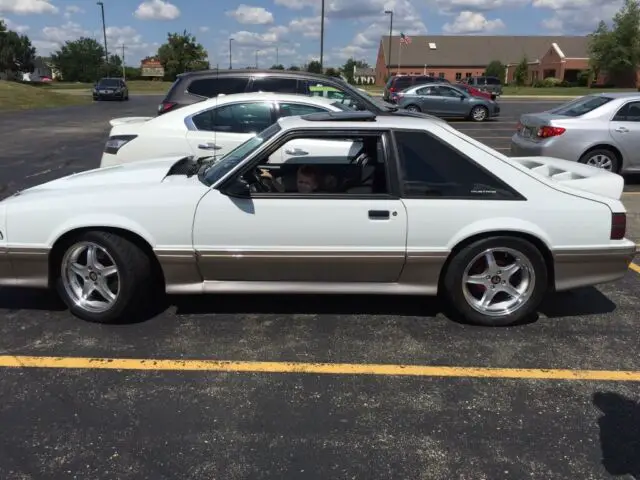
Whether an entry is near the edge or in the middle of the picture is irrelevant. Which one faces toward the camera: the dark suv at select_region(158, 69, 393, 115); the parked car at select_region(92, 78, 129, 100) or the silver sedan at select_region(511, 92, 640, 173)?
the parked car

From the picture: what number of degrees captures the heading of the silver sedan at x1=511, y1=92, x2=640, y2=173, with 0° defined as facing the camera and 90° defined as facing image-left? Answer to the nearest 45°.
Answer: approximately 225°

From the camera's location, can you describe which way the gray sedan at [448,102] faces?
facing to the right of the viewer

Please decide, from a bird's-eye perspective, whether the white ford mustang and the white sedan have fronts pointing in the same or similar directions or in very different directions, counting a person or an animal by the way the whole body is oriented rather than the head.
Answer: very different directions

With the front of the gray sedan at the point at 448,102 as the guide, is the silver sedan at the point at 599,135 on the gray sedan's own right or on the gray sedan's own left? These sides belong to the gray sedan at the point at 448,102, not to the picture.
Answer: on the gray sedan's own right

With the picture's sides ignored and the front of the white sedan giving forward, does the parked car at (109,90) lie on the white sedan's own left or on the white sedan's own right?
on the white sedan's own left

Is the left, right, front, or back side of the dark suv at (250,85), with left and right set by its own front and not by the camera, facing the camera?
right

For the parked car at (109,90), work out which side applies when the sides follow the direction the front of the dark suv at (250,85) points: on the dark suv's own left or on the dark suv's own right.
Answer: on the dark suv's own left

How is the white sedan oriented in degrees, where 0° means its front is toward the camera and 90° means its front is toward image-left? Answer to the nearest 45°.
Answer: approximately 270°

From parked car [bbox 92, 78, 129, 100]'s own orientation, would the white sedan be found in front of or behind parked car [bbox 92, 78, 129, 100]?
in front

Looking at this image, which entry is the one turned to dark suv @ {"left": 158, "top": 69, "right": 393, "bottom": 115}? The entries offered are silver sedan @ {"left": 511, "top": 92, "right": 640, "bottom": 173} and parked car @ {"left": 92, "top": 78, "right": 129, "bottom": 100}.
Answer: the parked car

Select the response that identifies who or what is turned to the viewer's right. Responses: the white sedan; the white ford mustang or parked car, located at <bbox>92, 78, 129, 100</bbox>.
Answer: the white sedan

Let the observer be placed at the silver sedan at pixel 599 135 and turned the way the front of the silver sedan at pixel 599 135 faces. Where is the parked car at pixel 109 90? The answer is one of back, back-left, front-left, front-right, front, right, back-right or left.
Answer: left

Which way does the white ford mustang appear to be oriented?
to the viewer's left
